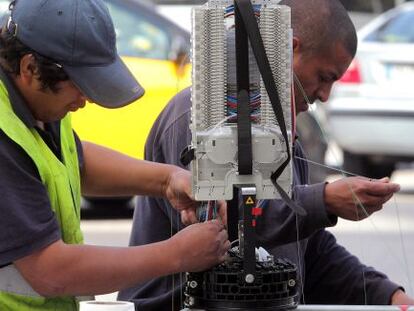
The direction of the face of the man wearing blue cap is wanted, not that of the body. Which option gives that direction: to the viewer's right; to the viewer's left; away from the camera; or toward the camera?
to the viewer's right

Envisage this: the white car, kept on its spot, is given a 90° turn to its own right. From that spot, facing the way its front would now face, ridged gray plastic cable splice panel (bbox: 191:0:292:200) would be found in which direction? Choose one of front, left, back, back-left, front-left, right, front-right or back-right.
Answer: right

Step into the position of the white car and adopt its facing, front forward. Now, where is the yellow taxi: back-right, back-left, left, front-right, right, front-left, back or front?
back-left

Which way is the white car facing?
away from the camera

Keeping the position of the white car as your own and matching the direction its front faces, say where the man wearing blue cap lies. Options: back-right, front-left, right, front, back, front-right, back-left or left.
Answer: back
